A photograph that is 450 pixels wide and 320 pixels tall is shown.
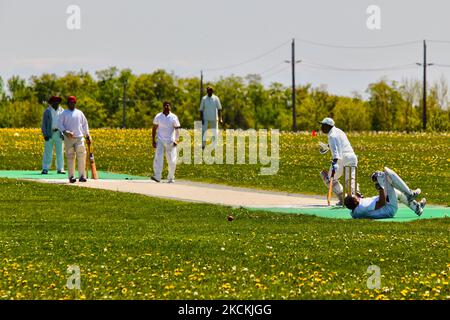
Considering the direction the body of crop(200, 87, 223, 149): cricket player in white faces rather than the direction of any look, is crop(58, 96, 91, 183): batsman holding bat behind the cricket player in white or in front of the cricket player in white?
in front

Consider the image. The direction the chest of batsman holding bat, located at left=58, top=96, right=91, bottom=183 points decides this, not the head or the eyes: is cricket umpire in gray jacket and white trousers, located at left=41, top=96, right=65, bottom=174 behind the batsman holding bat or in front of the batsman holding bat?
behind

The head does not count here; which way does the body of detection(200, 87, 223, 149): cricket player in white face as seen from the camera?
toward the camera

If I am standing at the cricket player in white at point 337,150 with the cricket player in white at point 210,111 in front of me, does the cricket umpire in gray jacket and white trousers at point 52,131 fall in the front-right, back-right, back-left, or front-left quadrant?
front-left

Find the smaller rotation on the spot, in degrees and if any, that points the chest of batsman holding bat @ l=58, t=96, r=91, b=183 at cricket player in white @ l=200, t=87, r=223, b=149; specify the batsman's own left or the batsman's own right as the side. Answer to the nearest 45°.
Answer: approximately 135° to the batsman's own left

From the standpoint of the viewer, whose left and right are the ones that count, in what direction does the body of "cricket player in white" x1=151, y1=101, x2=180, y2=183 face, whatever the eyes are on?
facing the viewer

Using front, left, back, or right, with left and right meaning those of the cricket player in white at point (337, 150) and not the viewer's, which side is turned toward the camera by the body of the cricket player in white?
left

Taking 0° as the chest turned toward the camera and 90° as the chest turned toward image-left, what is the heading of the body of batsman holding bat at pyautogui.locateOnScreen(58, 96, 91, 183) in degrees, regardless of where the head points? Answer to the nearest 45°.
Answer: approximately 0°

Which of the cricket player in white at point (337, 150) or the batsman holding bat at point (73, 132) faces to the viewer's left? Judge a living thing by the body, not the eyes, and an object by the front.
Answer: the cricket player in white

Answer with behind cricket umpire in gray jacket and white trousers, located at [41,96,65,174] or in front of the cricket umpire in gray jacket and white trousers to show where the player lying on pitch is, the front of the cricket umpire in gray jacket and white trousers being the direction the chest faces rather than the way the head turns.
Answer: in front

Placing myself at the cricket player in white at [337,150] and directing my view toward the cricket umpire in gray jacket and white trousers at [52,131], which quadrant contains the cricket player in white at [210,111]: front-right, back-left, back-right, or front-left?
front-right
